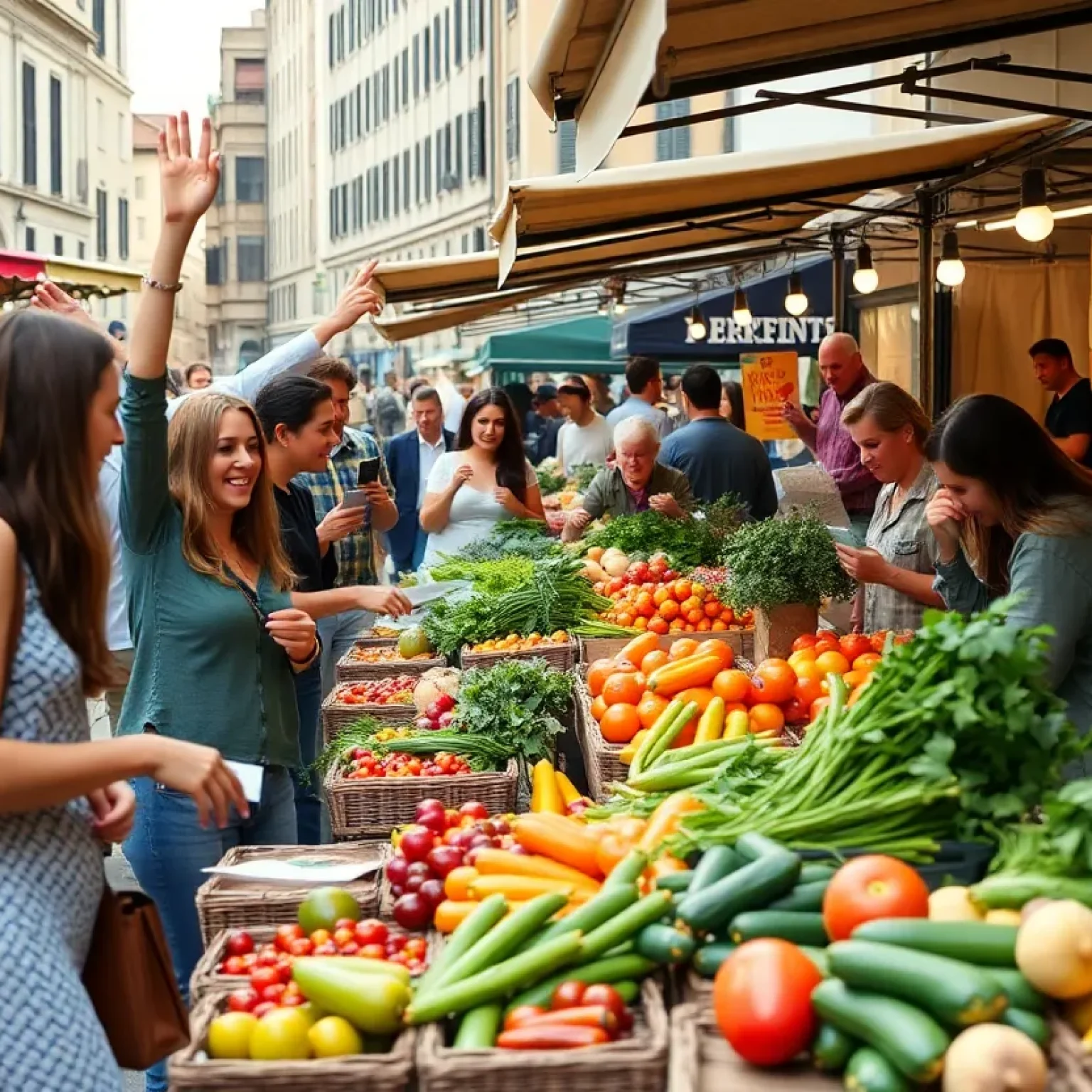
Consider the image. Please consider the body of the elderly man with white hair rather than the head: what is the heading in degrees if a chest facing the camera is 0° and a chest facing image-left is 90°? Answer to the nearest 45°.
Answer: approximately 0°

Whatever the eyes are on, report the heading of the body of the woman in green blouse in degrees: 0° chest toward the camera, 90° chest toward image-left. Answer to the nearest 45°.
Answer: approximately 315°

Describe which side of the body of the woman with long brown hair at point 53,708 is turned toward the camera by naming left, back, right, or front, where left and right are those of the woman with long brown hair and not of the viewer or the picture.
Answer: right

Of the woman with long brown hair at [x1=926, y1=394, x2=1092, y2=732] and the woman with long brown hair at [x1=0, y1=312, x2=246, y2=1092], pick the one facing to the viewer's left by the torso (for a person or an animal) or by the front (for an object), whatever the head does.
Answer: the woman with long brown hair at [x1=926, y1=394, x2=1092, y2=732]

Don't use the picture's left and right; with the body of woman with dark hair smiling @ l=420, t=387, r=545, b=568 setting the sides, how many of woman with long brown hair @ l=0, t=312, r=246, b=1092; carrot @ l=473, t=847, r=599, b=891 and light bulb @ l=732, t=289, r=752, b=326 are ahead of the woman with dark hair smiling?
2

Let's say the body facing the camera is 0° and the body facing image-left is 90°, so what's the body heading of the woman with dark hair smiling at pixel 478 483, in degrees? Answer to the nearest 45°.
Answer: approximately 0°

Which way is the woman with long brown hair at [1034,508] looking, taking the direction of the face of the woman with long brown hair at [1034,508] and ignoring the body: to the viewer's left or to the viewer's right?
to the viewer's left

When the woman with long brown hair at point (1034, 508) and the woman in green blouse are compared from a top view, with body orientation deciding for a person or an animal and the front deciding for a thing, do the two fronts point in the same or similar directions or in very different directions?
very different directions

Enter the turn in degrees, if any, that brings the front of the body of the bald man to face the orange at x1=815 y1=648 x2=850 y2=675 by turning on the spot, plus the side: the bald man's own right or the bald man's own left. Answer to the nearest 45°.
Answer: approximately 45° to the bald man's own left

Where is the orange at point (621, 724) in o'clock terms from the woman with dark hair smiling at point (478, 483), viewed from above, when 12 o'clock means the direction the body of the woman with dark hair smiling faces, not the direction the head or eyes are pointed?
The orange is roughly at 12 o'clock from the woman with dark hair smiling.

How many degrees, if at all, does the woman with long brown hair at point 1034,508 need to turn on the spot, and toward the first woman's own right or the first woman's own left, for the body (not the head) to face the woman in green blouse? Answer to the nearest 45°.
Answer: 0° — they already face them

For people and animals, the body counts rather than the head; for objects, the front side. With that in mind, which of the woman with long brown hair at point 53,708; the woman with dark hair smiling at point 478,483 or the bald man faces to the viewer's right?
the woman with long brown hair

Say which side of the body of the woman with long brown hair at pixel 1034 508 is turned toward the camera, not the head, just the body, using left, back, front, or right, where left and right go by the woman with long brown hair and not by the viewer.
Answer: left
